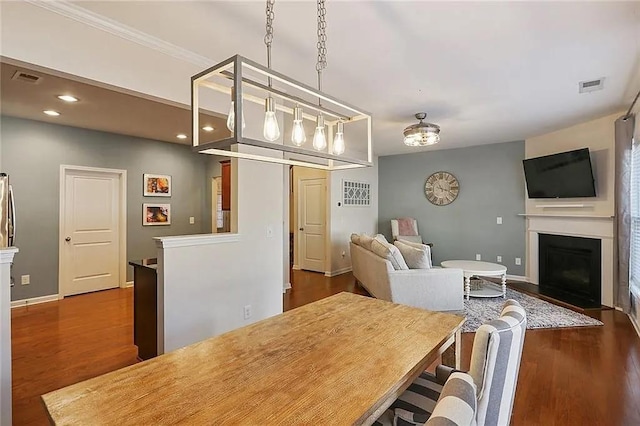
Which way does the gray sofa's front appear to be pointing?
to the viewer's right

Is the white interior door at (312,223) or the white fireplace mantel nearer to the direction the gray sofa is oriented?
the white fireplace mantel

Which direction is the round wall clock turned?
toward the camera

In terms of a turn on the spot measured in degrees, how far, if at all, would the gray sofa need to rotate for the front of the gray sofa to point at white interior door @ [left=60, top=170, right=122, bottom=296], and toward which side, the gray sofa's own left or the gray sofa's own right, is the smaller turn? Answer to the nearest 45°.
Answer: approximately 180°

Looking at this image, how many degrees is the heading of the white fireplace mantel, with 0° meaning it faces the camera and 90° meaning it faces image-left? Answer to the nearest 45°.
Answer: approximately 45°

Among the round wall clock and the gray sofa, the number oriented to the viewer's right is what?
1

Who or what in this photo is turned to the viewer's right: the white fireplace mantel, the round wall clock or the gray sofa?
the gray sofa

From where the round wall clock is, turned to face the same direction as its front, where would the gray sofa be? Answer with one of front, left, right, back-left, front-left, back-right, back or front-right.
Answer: front

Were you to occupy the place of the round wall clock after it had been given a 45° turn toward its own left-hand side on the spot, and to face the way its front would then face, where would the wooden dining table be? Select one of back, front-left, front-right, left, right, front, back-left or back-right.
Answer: front-right

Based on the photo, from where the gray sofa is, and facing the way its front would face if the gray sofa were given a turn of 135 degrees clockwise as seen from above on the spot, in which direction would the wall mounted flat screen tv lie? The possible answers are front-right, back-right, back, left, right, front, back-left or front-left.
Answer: back

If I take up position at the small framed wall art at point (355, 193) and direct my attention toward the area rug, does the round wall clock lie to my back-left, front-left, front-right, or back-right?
front-left

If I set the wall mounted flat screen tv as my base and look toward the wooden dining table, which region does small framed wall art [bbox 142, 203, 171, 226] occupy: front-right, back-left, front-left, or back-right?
front-right

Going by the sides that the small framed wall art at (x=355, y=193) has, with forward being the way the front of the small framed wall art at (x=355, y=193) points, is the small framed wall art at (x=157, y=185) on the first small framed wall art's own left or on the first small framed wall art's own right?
on the first small framed wall art's own right

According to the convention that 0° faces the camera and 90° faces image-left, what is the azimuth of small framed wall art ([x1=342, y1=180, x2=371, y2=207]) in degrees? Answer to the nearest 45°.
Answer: approximately 315°

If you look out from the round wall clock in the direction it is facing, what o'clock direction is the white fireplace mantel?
The white fireplace mantel is roughly at 10 o'clock from the round wall clock.

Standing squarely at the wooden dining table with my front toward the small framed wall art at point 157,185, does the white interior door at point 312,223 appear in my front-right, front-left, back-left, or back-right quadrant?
front-right

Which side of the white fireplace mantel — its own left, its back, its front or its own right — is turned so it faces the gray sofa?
front
